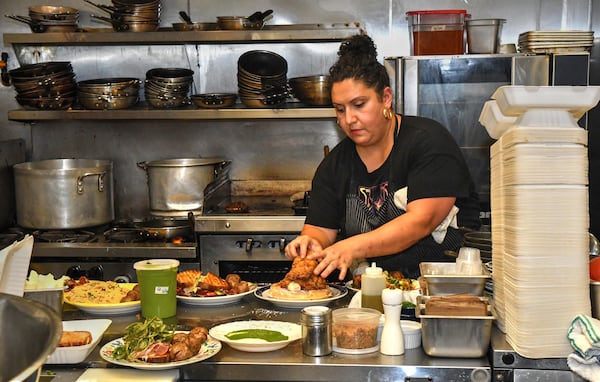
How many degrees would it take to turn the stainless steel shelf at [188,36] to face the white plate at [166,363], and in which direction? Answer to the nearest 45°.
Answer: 0° — it already faces it

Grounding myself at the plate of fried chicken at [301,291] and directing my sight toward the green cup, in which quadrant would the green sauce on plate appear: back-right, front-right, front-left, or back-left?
front-left

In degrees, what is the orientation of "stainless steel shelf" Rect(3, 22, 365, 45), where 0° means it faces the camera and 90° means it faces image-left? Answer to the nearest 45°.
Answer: approximately 0°

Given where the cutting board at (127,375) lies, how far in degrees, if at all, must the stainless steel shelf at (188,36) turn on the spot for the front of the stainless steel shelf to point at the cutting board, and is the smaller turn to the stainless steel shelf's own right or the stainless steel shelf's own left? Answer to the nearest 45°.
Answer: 0° — it already faces it

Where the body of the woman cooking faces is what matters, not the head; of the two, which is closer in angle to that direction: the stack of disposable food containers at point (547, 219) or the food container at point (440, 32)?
the stack of disposable food containers

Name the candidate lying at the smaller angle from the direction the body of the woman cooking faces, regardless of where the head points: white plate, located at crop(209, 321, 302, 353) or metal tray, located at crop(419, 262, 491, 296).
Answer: the white plate

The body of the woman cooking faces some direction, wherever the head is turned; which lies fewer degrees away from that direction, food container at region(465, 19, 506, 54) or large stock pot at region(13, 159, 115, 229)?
the large stock pot

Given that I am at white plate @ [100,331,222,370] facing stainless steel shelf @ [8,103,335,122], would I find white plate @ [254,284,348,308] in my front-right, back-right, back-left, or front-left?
front-right

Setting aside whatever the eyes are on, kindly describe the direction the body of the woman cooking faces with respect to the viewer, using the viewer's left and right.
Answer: facing the viewer and to the left of the viewer

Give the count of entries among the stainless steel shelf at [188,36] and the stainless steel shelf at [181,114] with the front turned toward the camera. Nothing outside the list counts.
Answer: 2

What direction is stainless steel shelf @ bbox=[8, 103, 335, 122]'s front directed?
toward the camera

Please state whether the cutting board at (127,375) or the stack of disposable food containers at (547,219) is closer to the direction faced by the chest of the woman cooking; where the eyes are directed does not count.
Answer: the cutting board

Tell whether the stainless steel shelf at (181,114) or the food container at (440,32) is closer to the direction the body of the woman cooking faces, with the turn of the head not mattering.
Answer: the stainless steel shelf

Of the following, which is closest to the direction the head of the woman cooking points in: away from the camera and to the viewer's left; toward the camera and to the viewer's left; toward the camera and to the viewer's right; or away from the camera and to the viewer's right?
toward the camera and to the viewer's left

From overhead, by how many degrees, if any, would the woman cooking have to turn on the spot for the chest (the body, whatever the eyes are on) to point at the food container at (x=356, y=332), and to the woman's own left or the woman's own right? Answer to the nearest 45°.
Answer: approximately 45° to the woman's own left

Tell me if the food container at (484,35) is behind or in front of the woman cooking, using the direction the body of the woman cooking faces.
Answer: behind

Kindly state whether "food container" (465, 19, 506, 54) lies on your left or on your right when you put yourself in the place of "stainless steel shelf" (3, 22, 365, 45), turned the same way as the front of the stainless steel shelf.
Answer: on your left

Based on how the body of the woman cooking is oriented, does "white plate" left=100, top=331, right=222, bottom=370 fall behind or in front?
in front
